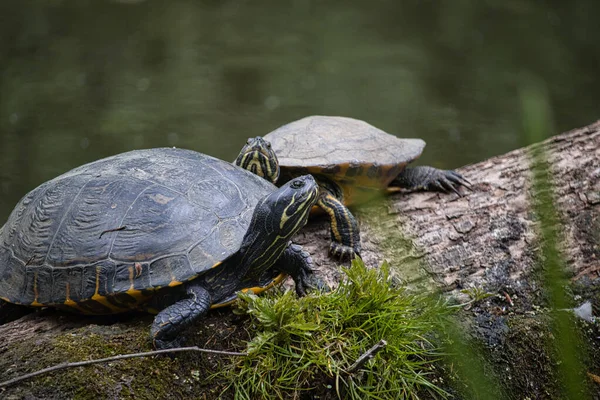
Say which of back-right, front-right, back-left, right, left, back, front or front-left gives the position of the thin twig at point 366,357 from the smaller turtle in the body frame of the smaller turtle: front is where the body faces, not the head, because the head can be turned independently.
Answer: front-left

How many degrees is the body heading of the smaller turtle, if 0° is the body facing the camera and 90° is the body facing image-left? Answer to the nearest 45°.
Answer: approximately 45°

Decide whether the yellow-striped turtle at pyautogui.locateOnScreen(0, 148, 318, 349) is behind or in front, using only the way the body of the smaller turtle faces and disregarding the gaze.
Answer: in front

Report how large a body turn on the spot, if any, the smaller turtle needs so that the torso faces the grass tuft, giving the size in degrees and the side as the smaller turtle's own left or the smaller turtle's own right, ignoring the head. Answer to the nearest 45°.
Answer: approximately 45° to the smaller turtle's own left
